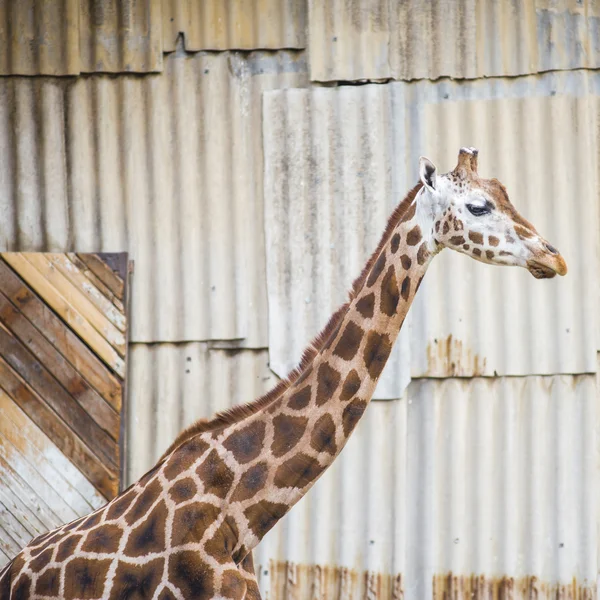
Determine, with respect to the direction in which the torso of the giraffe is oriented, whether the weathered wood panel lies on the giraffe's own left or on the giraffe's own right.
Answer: on the giraffe's own left

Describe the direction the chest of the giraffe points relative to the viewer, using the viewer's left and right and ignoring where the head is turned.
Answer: facing to the right of the viewer
